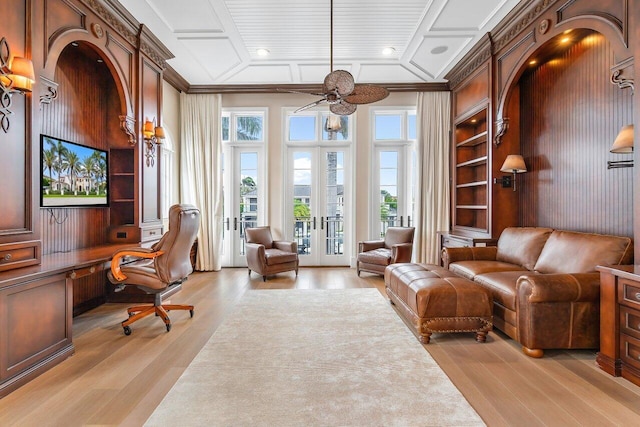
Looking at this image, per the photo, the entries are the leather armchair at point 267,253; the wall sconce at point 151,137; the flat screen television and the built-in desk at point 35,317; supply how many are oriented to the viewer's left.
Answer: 0

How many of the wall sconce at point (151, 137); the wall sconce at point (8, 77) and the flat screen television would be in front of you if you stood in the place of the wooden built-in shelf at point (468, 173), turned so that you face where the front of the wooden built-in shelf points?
3

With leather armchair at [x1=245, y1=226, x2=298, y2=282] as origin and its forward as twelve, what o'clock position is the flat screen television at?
The flat screen television is roughly at 3 o'clock from the leather armchair.

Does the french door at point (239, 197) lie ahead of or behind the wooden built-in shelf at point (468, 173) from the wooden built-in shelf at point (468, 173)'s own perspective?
ahead

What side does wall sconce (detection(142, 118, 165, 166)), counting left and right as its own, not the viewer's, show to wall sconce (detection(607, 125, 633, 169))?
front

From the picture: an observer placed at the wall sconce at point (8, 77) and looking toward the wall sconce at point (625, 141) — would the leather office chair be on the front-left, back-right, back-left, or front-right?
front-left

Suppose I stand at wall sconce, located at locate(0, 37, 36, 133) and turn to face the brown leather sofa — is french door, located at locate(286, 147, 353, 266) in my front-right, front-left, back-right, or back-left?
front-left

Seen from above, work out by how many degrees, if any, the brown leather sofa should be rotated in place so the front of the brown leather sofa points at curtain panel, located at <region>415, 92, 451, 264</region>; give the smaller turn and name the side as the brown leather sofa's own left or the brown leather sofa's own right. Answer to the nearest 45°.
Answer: approximately 90° to the brown leather sofa's own right

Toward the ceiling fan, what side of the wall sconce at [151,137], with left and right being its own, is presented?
front

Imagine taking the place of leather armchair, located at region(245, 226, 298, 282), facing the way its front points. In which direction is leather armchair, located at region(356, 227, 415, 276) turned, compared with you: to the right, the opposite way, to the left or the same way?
to the right

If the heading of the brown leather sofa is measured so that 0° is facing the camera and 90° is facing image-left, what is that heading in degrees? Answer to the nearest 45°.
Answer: approximately 45°

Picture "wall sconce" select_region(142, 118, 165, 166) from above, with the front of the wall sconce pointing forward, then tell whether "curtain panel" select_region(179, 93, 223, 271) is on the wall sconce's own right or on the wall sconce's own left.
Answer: on the wall sconce's own left

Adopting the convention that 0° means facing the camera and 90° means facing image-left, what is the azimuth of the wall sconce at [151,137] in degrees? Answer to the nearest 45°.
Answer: approximately 315°

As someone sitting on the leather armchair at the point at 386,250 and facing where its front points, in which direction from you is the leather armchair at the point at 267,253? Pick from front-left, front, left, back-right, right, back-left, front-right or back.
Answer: front-right

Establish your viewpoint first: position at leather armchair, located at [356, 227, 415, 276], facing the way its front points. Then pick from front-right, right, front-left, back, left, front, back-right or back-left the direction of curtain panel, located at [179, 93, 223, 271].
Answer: front-right

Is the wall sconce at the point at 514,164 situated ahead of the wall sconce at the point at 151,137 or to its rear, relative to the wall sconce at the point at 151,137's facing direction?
ahead
